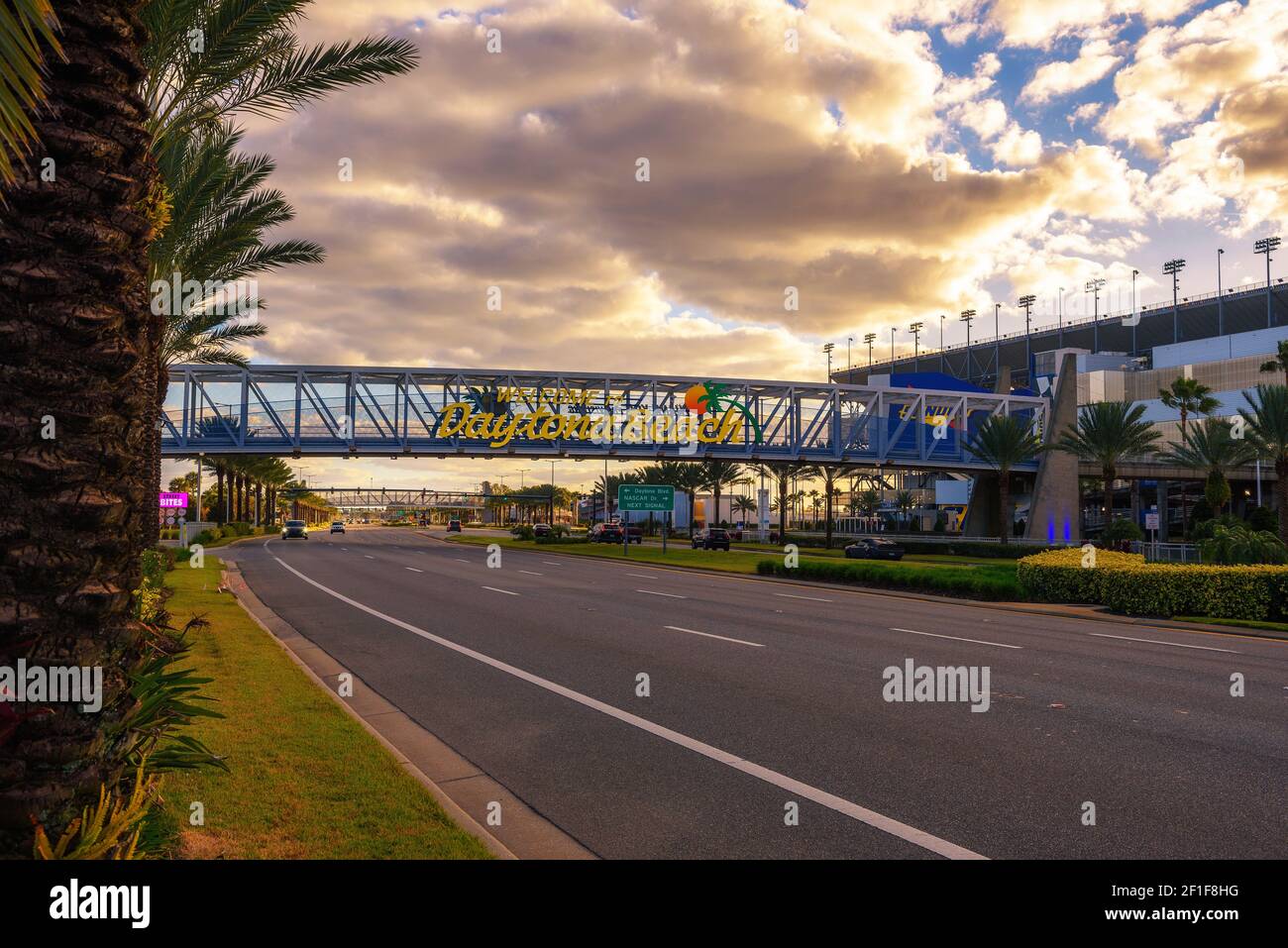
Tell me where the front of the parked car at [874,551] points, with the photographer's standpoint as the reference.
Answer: facing away from the viewer and to the left of the viewer

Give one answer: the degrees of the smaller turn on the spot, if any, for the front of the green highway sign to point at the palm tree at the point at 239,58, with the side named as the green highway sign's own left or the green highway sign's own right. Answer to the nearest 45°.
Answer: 0° — it already faces it

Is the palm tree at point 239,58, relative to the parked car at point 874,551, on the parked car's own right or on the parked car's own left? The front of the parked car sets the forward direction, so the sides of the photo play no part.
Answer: on the parked car's own left

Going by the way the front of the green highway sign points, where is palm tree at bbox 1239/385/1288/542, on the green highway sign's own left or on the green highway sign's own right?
on the green highway sign's own left

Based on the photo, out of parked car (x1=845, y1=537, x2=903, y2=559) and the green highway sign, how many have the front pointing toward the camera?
1

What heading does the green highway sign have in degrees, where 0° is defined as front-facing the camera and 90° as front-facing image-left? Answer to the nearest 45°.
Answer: approximately 0°

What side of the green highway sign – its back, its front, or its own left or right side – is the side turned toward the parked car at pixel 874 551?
left
